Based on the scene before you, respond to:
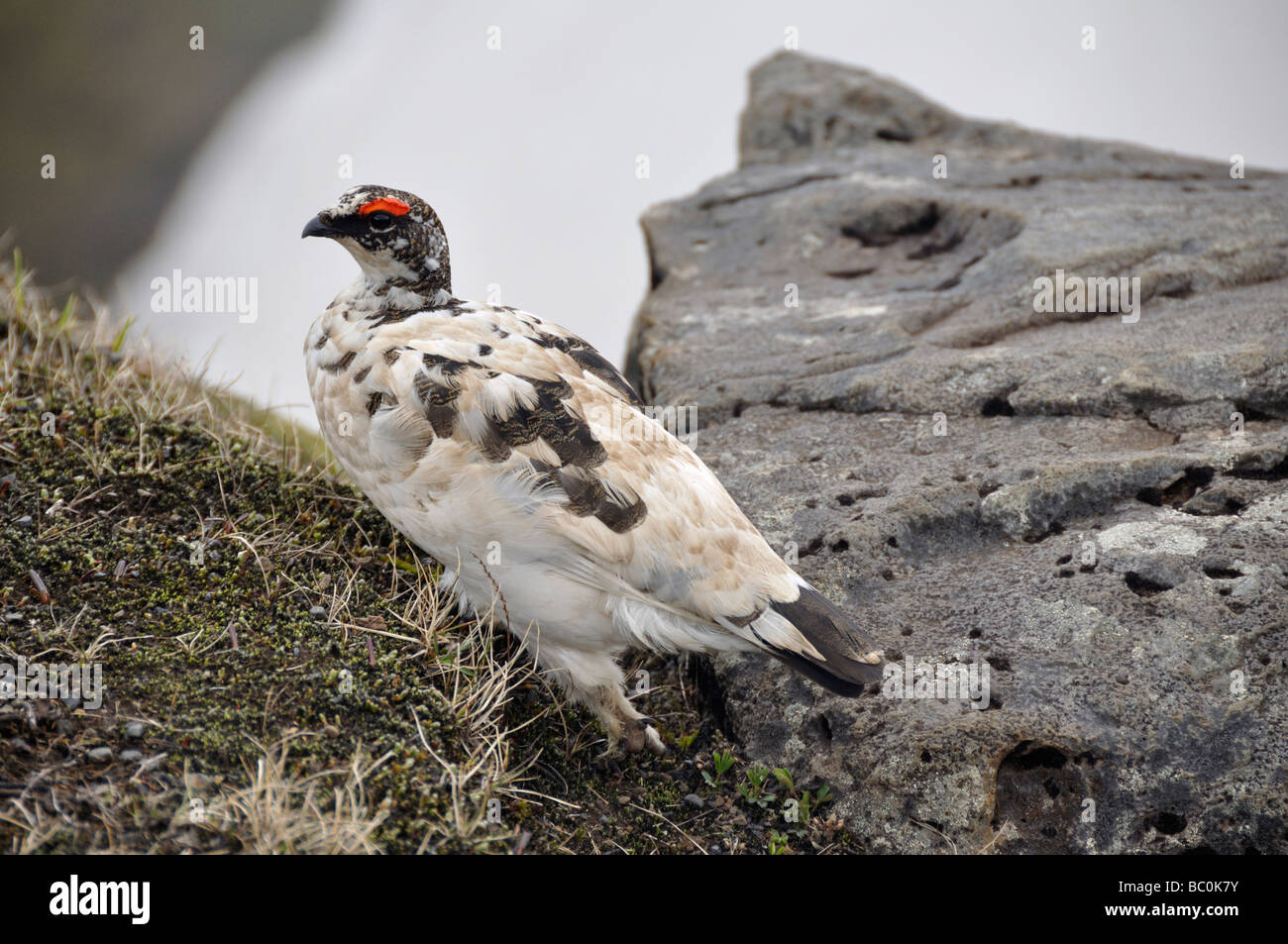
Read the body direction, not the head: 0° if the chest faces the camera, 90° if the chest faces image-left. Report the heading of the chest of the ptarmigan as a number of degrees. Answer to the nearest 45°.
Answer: approximately 90°
